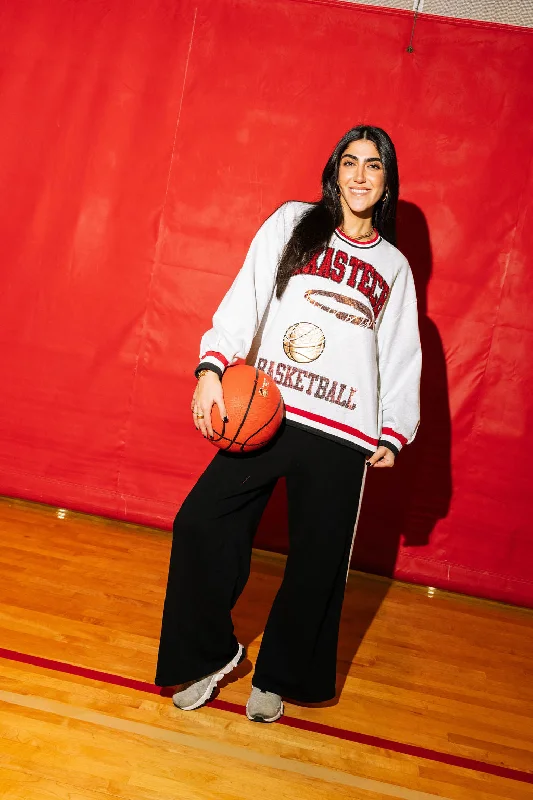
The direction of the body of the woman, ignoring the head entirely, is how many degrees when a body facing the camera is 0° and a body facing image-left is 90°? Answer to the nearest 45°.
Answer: approximately 0°
